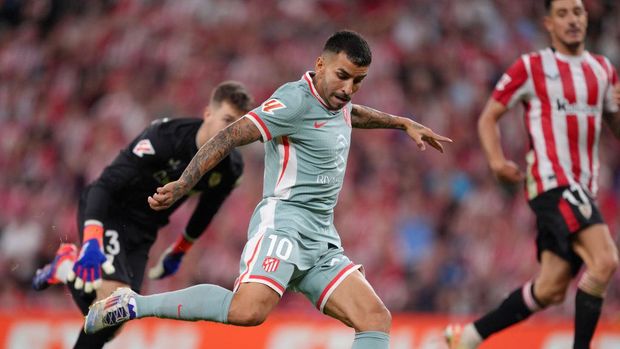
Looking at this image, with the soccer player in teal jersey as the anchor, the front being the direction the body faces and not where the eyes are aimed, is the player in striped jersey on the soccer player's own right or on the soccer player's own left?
on the soccer player's own left

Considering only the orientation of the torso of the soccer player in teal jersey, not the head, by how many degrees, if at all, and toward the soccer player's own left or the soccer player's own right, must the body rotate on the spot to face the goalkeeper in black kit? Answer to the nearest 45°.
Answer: approximately 180°

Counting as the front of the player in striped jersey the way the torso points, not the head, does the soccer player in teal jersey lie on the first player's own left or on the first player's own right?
on the first player's own right

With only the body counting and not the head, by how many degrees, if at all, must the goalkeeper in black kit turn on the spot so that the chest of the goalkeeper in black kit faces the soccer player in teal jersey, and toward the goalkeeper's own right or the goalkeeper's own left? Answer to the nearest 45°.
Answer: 0° — they already face them

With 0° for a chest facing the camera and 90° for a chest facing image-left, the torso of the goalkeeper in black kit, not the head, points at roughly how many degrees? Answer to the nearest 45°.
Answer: approximately 315°

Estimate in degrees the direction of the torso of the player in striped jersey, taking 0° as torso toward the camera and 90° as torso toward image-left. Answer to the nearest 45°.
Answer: approximately 315°

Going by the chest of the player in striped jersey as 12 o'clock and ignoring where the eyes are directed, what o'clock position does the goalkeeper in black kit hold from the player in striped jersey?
The goalkeeper in black kit is roughly at 4 o'clock from the player in striped jersey.
